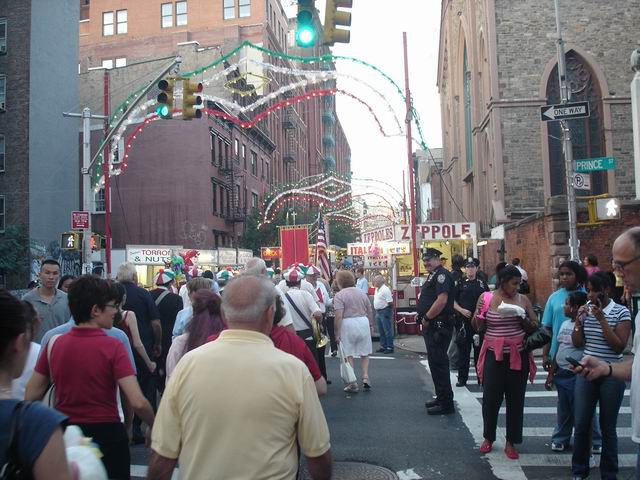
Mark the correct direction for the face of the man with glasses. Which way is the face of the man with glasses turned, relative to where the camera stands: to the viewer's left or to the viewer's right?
to the viewer's left

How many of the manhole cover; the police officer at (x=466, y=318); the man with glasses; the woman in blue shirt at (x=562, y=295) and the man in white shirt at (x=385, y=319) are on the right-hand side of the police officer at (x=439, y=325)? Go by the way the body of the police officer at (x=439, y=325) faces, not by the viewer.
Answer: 2

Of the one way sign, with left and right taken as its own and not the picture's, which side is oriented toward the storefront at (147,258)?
right

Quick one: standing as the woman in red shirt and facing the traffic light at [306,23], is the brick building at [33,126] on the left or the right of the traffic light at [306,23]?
left

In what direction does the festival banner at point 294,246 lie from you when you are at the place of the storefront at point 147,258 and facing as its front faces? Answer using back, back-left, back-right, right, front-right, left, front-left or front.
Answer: front-left

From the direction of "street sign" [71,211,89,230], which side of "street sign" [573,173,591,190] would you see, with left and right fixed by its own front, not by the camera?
right

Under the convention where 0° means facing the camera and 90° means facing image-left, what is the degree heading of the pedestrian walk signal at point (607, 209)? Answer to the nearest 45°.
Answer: approximately 0°

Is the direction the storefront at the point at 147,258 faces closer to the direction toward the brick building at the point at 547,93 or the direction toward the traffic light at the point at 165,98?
the traffic light

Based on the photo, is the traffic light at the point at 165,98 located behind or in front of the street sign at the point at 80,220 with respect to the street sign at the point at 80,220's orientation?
in front
